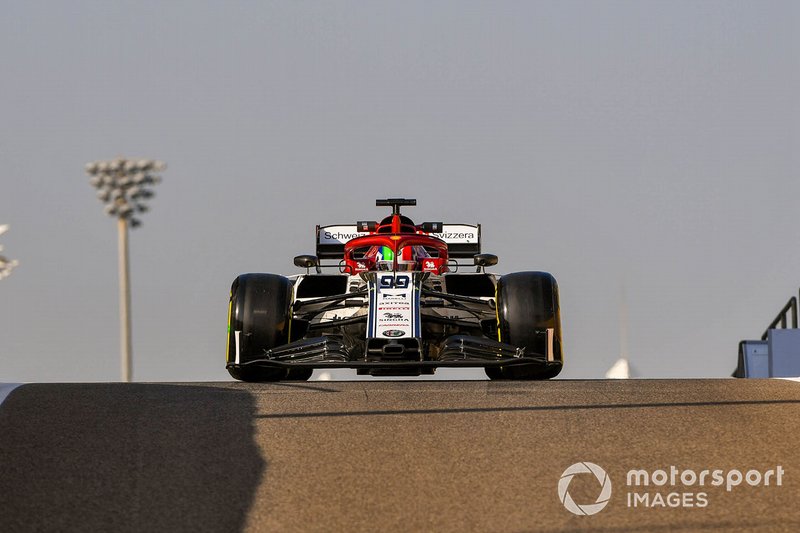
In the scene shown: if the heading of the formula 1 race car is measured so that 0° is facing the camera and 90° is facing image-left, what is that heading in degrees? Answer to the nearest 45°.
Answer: approximately 0°
